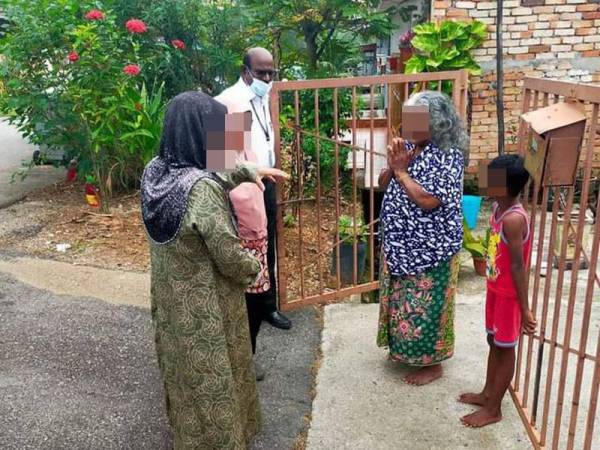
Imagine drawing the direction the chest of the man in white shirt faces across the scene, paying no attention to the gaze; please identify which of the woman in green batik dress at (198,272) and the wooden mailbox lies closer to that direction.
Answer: the wooden mailbox

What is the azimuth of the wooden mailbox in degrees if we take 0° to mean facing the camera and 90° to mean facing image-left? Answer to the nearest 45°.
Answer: approximately 45°

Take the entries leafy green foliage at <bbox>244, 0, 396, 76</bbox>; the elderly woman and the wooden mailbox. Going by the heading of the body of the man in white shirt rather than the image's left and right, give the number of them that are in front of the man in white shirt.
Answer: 2

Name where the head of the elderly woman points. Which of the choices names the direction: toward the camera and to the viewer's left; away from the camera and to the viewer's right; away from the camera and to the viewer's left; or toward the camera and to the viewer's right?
toward the camera and to the viewer's left

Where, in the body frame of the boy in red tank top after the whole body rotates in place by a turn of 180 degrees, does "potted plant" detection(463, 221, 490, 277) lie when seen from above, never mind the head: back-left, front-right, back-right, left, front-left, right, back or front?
left

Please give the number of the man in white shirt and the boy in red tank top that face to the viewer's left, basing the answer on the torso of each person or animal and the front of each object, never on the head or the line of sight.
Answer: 1

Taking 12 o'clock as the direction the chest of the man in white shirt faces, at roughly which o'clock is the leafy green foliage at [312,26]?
The leafy green foliage is roughly at 8 o'clock from the man in white shirt.

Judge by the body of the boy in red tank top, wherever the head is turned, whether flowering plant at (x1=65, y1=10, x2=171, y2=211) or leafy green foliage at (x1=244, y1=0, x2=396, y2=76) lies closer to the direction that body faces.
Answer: the flowering plant

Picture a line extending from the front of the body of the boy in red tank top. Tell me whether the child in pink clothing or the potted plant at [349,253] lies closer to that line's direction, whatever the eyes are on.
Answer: the child in pink clothing

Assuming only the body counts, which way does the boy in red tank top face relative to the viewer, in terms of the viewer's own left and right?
facing to the left of the viewer

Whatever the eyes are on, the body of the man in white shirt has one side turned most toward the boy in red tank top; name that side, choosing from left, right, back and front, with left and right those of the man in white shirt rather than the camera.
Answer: front

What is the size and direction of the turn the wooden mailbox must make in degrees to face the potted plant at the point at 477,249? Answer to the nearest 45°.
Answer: approximately 135° to its right

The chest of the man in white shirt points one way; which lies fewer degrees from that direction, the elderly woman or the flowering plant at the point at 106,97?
the elderly woman

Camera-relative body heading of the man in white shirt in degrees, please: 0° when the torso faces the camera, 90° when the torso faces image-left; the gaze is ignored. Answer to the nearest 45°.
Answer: approximately 315°

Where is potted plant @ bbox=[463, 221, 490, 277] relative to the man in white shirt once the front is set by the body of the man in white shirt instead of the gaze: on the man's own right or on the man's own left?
on the man's own left
